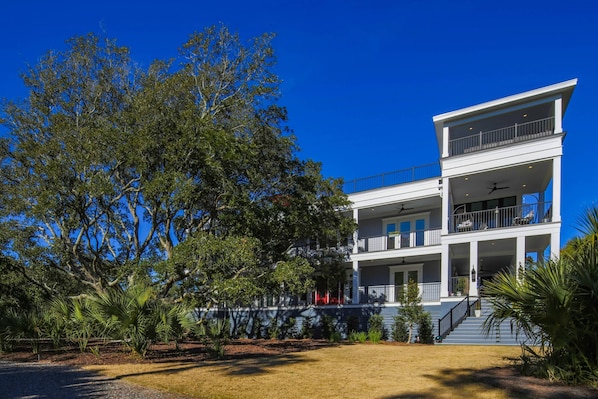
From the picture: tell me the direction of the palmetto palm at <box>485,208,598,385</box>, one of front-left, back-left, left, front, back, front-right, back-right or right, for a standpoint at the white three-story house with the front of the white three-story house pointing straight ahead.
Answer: front-left

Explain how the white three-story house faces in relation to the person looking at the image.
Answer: facing the viewer and to the left of the viewer

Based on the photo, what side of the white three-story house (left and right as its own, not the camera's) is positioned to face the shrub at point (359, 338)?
front

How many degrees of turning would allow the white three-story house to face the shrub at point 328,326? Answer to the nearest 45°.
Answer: approximately 45° to its right

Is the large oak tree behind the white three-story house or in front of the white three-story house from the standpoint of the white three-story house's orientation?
in front

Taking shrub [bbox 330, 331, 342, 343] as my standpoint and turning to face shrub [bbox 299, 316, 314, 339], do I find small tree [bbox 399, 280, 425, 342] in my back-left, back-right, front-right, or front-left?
back-right

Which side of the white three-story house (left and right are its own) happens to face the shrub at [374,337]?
front

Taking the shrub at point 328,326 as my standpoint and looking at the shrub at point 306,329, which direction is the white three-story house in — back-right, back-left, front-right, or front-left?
back-right
